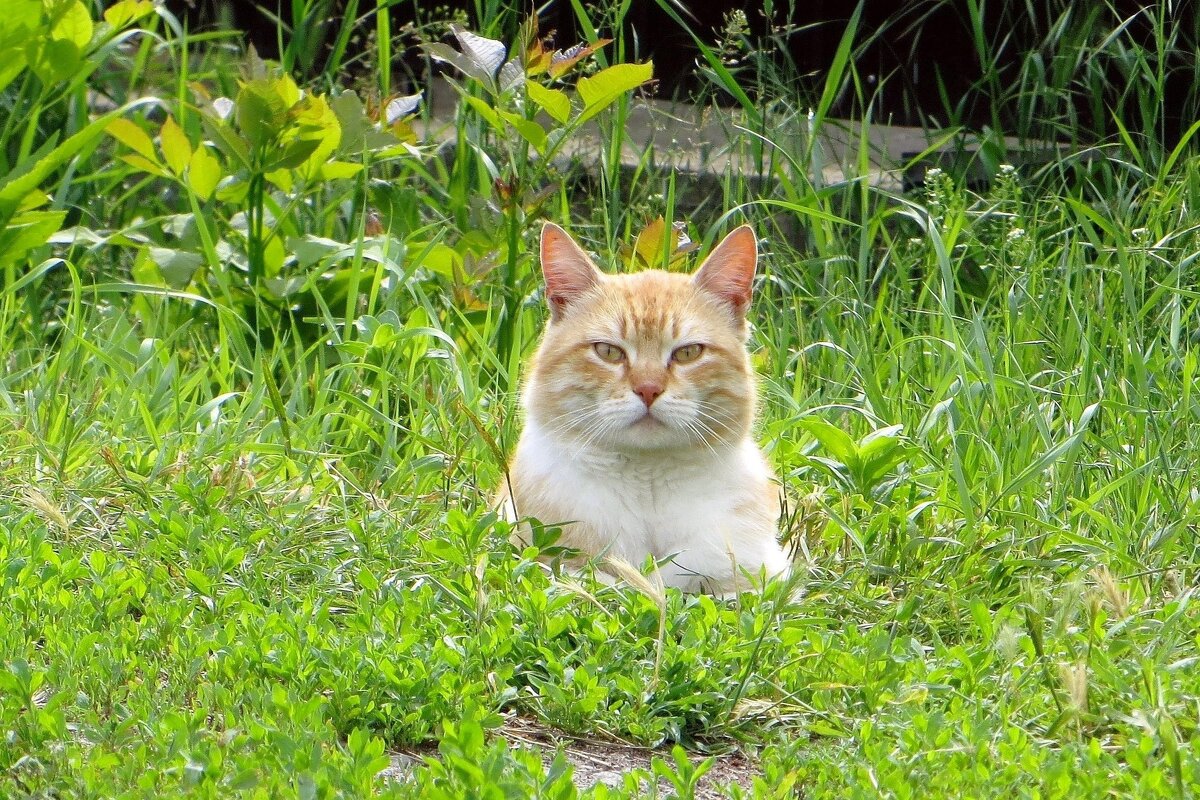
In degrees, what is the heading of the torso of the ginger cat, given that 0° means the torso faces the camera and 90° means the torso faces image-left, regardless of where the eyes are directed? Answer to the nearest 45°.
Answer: approximately 0°
